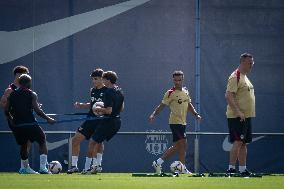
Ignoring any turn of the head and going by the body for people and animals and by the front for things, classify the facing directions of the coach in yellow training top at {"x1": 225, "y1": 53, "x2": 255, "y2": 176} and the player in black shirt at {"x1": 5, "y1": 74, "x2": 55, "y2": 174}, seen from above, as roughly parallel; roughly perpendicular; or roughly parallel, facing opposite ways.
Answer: roughly perpendicular

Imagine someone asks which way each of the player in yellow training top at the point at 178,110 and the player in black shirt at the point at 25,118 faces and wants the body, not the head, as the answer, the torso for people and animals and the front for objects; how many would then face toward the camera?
1

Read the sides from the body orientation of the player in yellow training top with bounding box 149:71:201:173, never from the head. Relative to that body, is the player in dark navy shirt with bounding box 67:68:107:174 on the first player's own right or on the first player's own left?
on the first player's own right

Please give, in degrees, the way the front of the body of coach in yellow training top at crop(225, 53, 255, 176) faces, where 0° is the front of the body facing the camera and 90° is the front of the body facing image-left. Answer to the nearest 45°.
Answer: approximately 315°
